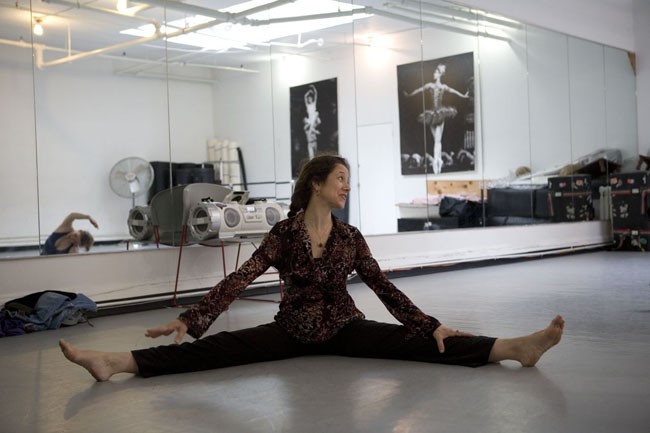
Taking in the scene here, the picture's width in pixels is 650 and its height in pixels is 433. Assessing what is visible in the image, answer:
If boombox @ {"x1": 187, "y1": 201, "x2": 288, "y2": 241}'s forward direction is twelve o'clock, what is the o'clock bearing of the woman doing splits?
The woman doing splits is roughly at 1 o'clock from the boombox.

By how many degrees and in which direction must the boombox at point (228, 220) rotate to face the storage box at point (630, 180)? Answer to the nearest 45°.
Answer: approximately 90° to its left

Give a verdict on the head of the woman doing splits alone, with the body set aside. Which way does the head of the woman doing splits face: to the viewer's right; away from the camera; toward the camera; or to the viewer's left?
to the viewer's right

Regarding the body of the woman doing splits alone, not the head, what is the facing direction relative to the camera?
toward the camera

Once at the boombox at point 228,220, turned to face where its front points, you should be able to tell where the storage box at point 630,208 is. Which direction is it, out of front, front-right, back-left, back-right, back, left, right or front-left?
left

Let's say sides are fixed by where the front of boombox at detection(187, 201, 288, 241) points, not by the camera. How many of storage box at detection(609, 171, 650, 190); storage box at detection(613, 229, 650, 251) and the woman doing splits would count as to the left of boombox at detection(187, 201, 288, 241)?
2

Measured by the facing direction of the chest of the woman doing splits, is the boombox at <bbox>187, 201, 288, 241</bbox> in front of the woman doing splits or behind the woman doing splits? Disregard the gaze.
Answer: behind

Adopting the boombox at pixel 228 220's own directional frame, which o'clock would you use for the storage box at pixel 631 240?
The storage box is roughly at 9 o'clock from the boombox.

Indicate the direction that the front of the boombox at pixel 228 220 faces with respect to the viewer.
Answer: facing the viewer and to the right of the viewer

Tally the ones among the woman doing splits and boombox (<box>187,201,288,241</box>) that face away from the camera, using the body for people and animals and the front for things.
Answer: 0
